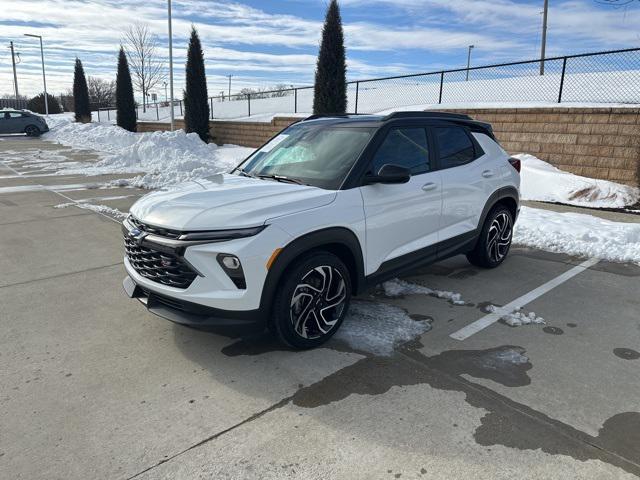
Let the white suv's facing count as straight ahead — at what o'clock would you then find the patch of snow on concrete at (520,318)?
The patch of snow on concrete is roughly at 7 o'clock from the white suv.

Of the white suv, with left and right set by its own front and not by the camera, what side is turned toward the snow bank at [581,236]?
back

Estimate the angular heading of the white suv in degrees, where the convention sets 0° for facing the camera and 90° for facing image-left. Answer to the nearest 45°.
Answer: approximately 45°

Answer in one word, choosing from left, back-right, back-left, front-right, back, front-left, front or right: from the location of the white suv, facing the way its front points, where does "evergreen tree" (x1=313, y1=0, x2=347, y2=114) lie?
back-right

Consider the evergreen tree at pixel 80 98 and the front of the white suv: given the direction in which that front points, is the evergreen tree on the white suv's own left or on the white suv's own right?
on the white suv's own right

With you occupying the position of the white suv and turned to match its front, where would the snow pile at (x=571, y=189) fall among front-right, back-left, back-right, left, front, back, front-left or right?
back

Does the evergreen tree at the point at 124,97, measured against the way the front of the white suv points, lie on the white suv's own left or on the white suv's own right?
on the white suv's own right

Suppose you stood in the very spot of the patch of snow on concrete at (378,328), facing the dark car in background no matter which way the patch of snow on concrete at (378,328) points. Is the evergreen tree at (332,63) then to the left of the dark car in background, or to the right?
right

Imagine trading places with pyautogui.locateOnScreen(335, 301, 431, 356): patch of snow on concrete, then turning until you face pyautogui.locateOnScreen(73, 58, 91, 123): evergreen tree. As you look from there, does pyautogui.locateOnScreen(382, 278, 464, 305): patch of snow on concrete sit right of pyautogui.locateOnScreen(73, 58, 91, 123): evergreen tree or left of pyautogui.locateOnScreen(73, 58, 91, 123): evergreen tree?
right

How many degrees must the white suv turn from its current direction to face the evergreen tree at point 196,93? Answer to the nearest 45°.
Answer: approximately 135° to its right

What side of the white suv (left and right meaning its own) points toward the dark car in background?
right

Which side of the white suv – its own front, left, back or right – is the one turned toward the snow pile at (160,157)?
right

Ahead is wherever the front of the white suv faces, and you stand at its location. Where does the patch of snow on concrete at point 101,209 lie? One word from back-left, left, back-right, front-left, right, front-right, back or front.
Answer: right
